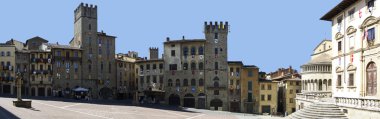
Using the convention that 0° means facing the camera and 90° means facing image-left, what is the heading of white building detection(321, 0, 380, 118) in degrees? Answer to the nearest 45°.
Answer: approximately 45°
